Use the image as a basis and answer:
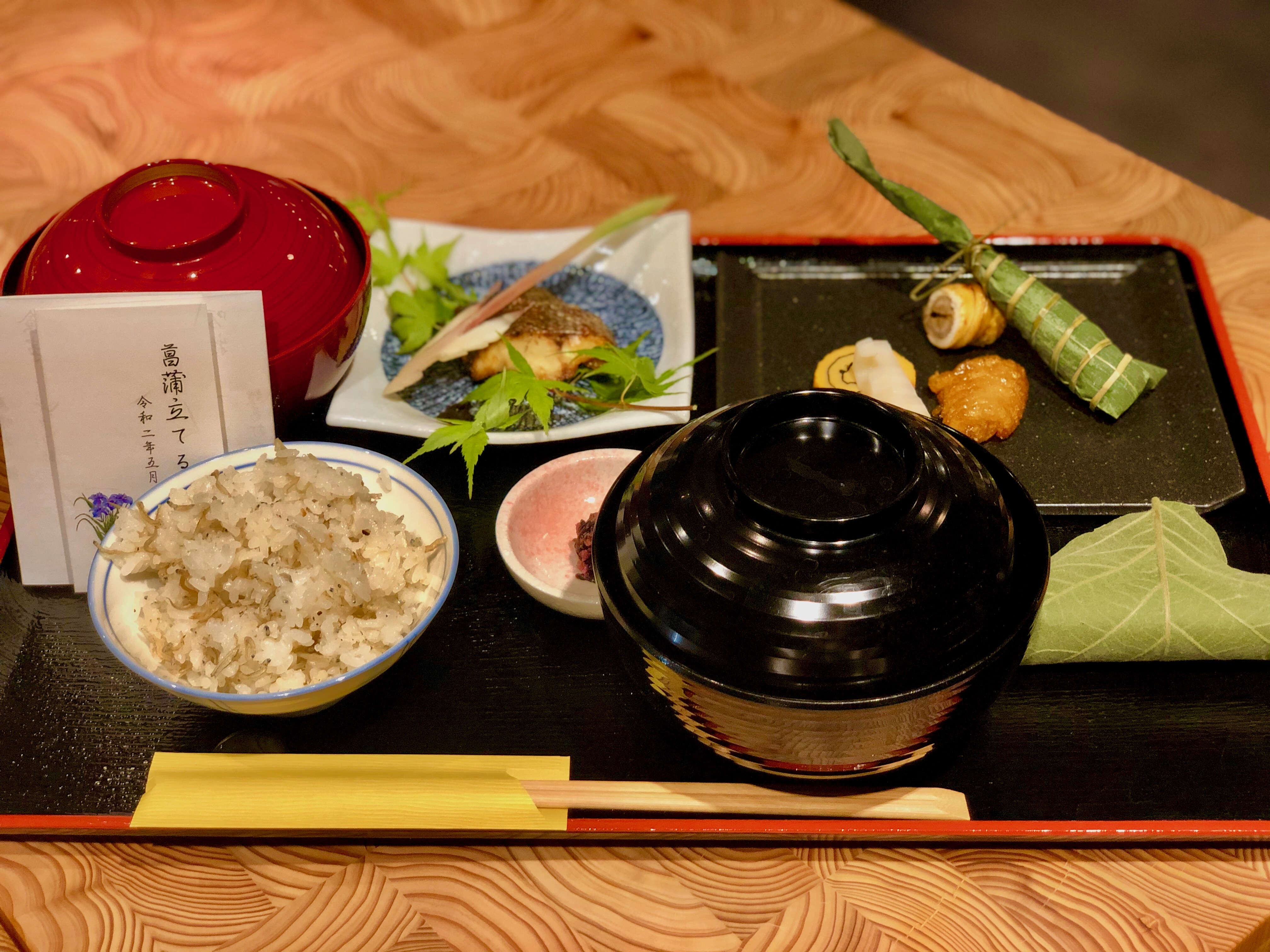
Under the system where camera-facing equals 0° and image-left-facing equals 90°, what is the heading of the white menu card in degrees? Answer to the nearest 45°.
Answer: approximately 0°

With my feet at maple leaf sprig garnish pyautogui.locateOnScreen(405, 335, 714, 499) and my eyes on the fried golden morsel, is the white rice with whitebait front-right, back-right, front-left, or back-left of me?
back-right

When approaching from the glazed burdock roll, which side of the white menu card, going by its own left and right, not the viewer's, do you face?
left

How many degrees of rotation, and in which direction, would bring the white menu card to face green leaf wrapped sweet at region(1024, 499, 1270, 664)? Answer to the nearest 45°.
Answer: approximately 45° to its left
